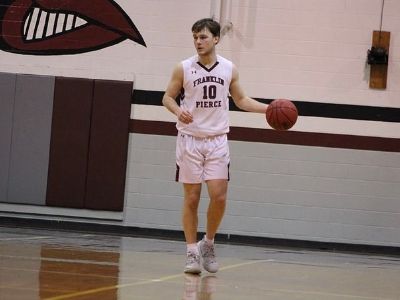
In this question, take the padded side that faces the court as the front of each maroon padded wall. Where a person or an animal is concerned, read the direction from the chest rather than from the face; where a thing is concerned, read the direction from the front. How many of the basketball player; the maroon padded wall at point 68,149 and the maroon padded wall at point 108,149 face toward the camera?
3

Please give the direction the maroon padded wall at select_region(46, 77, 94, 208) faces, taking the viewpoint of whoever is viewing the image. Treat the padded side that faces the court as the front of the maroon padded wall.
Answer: facing the viewer

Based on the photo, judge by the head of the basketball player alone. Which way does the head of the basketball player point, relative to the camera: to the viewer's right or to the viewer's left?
to the viewer's left

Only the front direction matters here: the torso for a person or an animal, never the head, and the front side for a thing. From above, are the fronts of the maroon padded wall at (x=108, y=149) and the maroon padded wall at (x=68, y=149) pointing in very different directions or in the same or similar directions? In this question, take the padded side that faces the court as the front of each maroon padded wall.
same or similar directions

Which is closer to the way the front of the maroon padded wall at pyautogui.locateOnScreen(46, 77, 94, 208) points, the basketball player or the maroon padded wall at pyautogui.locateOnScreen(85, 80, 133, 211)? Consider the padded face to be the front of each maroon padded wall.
the basketball player

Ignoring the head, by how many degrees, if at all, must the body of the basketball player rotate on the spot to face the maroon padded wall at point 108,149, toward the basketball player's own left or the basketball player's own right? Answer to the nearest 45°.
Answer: approximately 180°

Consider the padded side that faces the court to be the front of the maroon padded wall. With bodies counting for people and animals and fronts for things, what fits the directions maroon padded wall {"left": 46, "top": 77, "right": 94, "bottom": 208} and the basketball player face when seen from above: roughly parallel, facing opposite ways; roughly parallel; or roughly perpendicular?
roughly parallel

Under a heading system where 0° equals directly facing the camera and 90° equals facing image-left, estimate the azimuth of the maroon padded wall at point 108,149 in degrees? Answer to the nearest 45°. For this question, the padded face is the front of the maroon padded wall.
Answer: approximately 0°

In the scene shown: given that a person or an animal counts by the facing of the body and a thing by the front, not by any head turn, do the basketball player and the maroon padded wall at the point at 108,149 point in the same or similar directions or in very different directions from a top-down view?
same or similar directions
